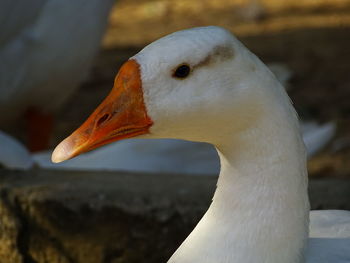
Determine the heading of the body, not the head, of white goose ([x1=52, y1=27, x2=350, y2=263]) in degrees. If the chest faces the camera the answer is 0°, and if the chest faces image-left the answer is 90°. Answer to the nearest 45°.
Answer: approximately 90°

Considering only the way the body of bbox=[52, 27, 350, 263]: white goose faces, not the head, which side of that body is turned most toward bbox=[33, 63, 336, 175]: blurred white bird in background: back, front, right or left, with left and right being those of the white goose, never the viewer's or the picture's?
right
